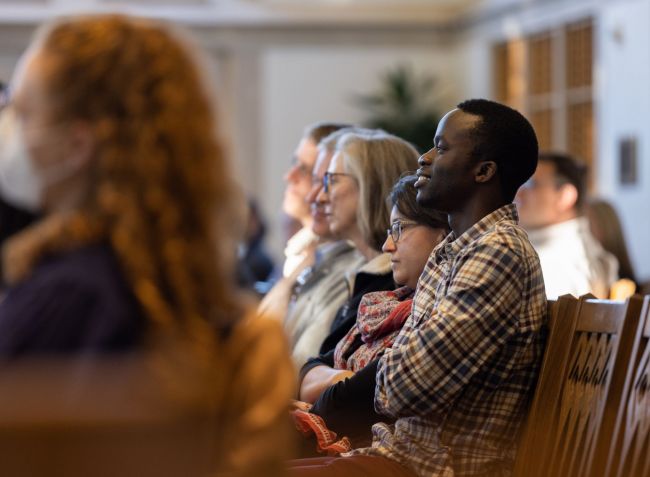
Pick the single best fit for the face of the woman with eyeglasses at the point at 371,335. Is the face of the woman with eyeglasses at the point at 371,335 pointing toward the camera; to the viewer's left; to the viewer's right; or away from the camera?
to the viewer's left

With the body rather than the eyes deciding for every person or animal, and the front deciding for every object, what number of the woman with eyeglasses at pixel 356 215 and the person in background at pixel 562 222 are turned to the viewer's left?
2

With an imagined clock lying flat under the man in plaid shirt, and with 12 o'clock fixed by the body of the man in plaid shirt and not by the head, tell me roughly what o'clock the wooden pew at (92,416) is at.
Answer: The wooden pew is roughly at 10 o'clock from the man in plaid shirt.

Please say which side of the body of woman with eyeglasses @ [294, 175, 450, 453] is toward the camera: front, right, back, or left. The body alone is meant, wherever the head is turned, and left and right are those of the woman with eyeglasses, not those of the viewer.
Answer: left

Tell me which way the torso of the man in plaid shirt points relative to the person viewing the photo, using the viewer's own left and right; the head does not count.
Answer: facing to the left of the viewer

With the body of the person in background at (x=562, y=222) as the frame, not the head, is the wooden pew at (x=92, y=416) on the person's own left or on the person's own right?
on the person's own left

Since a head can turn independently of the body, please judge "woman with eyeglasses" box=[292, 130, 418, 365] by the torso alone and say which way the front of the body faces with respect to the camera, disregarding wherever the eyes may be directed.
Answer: to the viewer's left

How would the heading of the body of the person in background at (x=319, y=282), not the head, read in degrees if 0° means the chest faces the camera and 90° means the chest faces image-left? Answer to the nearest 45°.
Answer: approximately 90°

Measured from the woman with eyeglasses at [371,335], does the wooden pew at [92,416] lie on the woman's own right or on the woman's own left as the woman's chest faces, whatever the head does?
on the woman's own left

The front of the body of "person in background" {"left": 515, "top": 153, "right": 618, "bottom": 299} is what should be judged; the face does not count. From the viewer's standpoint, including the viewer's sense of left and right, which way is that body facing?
facing to the left of the viewer

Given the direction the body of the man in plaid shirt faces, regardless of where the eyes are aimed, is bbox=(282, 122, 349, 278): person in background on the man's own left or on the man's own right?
on the man's own right

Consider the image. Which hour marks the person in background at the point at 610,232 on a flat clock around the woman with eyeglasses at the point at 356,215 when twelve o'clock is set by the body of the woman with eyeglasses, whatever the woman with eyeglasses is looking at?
The person in background is roughly at 4 o'clock from the woman with eyeglasses.

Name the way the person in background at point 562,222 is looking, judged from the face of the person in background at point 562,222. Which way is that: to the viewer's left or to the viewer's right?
to the viewer's left
